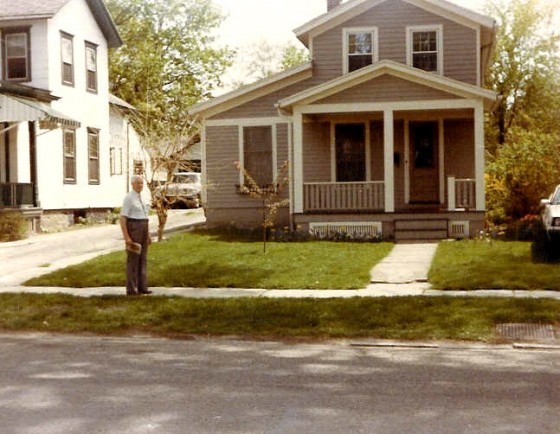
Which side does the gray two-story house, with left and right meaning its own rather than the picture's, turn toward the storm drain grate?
front

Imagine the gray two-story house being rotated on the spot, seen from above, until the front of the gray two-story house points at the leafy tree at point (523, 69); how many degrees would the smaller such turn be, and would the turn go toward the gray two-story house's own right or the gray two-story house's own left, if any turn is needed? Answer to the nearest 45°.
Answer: approximately 135° to the gray two-story house's own left

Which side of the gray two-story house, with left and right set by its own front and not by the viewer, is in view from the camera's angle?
front

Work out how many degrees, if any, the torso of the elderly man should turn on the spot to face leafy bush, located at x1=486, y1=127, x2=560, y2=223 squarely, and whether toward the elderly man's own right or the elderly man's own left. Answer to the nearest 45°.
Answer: approximately 90° to the elderly man's own left

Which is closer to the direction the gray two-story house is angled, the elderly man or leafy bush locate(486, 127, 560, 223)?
the elderly man

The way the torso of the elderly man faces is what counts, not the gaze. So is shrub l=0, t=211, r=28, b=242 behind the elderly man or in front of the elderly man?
behind

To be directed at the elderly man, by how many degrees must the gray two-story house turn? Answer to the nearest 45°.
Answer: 0° — it already faces them

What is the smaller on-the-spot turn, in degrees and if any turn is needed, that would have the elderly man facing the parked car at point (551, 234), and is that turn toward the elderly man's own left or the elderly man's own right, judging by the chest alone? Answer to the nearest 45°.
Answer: approximately 45° to the elderly man's own left

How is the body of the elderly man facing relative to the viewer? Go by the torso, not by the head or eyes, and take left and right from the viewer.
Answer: facing the viewer and to the right of the viewer

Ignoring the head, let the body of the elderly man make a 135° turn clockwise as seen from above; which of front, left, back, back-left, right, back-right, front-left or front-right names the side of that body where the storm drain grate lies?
back-left

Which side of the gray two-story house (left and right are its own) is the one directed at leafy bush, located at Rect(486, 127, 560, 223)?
left

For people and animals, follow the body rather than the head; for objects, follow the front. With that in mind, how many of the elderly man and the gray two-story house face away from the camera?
0
